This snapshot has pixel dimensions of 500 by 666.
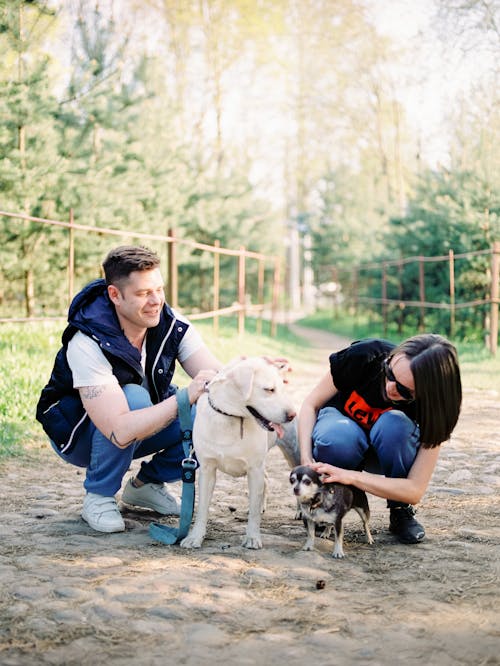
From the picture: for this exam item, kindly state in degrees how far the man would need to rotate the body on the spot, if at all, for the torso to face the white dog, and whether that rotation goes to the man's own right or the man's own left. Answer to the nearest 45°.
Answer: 0° — they already face it

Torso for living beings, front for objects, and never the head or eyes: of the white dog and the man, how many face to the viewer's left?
0

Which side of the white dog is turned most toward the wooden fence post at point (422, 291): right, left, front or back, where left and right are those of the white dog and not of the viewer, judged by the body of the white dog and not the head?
back

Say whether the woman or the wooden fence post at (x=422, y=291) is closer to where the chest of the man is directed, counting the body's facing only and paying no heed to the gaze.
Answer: the woman

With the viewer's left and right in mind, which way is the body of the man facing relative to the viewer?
facing the viewer and to the right of the viewer

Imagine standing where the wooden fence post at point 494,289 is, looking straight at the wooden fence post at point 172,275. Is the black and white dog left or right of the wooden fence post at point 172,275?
left

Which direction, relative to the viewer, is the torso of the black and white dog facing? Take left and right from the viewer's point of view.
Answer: facing the viewer and to the left of the viewer

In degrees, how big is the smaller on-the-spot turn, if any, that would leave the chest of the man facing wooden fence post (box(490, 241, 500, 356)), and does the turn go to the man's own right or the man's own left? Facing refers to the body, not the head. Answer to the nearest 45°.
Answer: approximately 90° to the man's own left

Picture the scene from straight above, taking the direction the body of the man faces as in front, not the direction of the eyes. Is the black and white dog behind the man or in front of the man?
in front

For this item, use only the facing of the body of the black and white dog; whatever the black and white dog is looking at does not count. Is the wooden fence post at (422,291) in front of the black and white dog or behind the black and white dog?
behind
